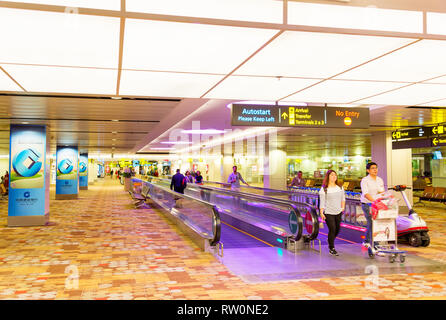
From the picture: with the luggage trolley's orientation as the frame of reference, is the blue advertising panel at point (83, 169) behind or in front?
behind

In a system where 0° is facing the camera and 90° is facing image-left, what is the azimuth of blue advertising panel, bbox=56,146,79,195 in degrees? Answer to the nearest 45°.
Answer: approximately 0°

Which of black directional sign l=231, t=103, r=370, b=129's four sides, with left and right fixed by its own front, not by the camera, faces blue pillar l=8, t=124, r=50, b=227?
right

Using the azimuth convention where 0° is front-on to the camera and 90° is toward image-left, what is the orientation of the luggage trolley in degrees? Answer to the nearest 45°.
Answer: approximately 315°

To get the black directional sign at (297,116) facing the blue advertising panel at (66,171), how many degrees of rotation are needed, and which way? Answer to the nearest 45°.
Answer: approximately 135° to its right
